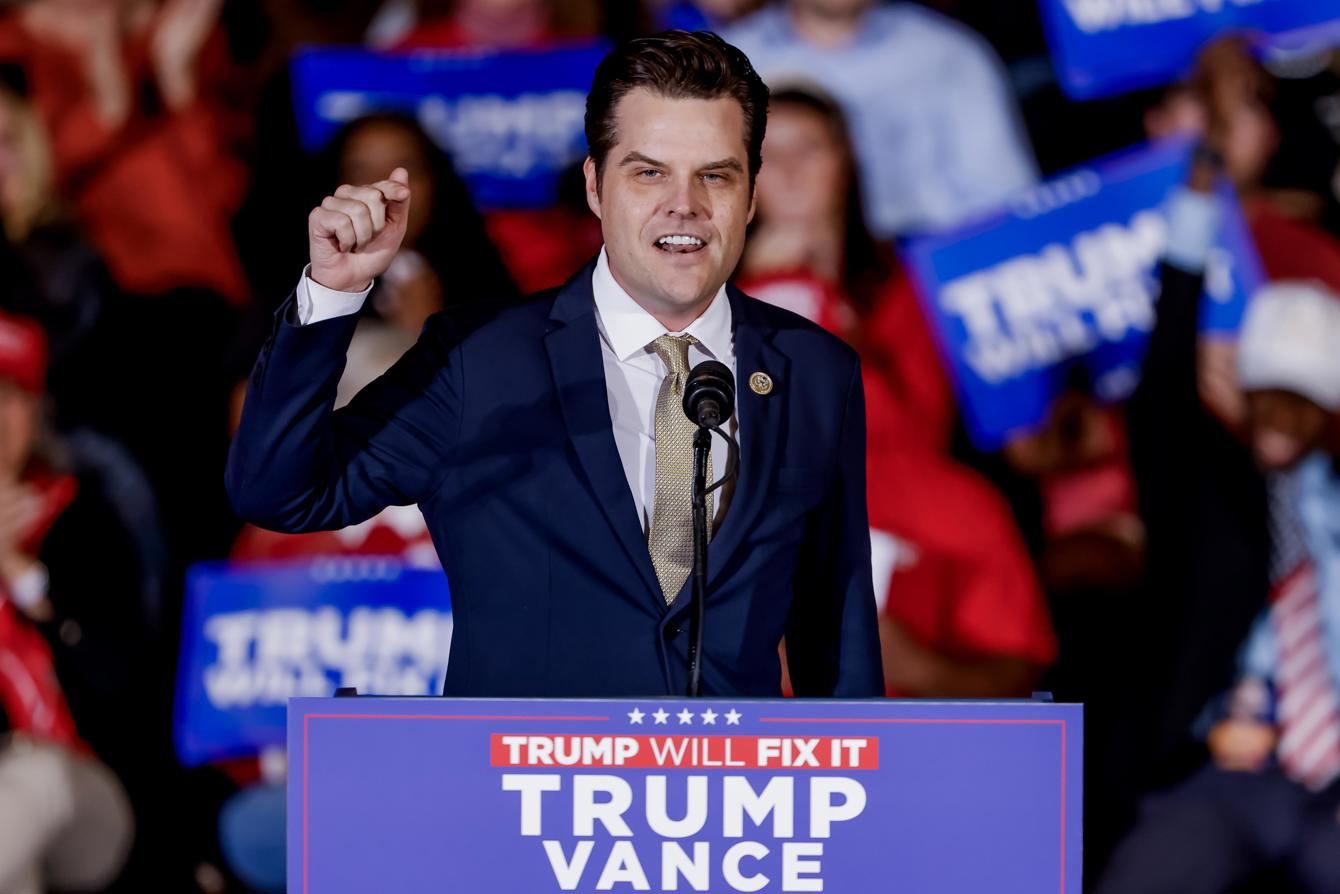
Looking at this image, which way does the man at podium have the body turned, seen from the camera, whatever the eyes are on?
toward the camera

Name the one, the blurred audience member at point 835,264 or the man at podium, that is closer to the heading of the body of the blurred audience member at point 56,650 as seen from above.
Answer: the man at podium

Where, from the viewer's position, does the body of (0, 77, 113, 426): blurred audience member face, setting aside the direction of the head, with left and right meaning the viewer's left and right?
facing the viewer

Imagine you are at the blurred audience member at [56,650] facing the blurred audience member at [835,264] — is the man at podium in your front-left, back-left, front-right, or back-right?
front-right

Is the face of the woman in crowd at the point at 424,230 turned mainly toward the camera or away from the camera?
toward the camera

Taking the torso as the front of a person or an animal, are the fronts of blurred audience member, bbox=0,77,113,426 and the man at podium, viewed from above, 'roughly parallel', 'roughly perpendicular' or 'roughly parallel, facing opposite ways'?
roughly parallel

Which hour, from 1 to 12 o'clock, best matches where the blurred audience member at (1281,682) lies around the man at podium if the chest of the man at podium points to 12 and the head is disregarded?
The blurred audience member is roughly at 7 o'clock from the man at podium.

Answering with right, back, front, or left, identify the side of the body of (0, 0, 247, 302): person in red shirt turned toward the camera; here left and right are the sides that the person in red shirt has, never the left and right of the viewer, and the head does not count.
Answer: front

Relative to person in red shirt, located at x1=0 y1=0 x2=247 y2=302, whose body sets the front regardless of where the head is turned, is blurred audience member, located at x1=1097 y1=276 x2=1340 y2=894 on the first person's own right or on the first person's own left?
on the first person's own left

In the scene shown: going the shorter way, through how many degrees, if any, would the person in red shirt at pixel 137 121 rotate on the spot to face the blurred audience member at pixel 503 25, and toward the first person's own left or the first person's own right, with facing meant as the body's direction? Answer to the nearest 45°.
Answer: approximately 45° to the first person's own left

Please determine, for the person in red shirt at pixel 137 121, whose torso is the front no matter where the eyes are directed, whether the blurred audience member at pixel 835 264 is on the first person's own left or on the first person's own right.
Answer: on the first person's own left

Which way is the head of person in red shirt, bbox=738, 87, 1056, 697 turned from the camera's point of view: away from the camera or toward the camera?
toward the camera

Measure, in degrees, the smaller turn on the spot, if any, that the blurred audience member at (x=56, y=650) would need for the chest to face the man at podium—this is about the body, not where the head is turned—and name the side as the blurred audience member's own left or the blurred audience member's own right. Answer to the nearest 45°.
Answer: approximately 45° to the blurred audience member's own left

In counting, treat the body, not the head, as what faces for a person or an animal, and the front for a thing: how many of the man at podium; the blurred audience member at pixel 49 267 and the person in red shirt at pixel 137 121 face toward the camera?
3

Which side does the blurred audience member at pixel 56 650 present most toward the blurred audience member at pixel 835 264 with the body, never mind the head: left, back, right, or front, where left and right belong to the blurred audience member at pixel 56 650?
left
